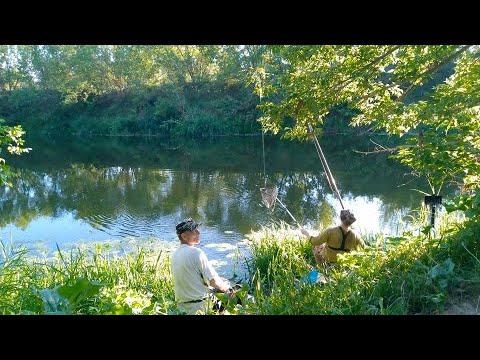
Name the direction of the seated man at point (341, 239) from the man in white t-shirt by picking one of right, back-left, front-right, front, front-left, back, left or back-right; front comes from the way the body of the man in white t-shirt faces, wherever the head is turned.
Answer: front

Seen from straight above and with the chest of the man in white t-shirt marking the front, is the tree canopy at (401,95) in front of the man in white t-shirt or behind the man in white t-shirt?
in front

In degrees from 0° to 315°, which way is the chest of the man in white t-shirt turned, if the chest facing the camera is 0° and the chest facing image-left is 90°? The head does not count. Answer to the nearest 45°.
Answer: approximately 225°
